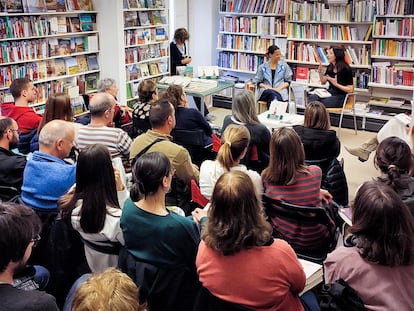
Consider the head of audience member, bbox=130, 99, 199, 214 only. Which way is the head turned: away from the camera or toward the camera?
away from the camera

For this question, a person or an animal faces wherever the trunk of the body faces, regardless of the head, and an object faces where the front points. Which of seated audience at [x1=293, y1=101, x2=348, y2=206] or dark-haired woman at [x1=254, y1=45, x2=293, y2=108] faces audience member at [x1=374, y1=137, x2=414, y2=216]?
the dark-haired woman

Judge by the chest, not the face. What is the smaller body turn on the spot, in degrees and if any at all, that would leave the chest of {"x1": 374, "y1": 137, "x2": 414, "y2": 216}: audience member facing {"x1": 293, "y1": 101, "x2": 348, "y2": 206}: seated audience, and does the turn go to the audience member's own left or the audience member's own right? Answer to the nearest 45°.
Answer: approximately 45° to the audience member's own left

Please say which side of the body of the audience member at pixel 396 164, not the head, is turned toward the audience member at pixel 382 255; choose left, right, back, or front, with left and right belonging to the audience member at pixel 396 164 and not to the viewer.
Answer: back

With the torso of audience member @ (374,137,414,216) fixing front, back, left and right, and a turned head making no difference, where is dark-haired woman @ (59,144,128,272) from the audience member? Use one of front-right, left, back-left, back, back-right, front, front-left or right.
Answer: back-left

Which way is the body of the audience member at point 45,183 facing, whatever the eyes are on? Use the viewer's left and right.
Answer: facing away from the viewer and to the right of the viewer

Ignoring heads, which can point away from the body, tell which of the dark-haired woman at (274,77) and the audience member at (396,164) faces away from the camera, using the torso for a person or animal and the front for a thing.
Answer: the audience member

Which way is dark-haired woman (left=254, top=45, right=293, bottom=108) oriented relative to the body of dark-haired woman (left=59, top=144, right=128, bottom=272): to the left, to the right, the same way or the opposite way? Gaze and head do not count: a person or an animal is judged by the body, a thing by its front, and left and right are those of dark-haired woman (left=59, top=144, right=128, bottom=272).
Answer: the opposite way

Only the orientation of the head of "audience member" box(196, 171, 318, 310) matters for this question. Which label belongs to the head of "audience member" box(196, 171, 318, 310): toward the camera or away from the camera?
away from the camera

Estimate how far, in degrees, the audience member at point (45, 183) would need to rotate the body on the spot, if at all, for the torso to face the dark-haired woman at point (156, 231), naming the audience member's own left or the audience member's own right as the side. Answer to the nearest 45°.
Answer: approximately 90° to the audience member's own right

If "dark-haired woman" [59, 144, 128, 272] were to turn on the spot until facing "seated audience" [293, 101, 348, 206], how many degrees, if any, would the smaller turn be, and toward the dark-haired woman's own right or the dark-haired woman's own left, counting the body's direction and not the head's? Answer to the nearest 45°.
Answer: approximately 45° to the dark-haired woman's own right

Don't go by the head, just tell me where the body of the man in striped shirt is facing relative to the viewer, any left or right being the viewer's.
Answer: facing away from the viewer and to the right of the viewer
